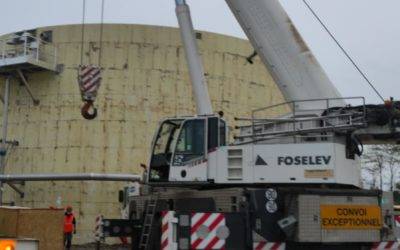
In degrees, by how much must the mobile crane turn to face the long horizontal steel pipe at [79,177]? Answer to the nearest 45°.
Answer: approximately 45° to its right

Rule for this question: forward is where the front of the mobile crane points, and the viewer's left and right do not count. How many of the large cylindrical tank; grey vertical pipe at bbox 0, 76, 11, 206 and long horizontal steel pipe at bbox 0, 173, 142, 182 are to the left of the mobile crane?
0

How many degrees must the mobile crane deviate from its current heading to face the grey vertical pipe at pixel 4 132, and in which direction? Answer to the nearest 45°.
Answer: approximately 45° to its right

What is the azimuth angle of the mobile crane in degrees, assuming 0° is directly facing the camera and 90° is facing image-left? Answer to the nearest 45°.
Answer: approximately 90°

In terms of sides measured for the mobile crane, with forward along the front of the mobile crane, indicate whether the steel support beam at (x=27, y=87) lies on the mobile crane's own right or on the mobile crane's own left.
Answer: on the mobile crane's own right

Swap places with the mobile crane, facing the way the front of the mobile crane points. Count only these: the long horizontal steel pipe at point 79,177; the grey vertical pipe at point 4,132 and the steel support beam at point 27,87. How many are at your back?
0
